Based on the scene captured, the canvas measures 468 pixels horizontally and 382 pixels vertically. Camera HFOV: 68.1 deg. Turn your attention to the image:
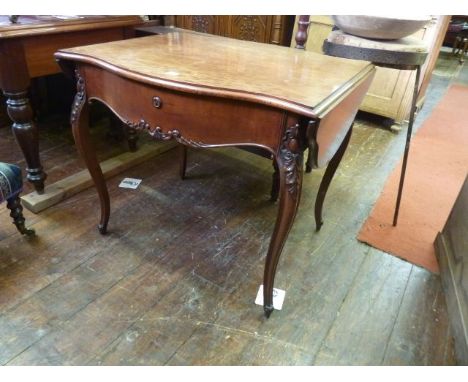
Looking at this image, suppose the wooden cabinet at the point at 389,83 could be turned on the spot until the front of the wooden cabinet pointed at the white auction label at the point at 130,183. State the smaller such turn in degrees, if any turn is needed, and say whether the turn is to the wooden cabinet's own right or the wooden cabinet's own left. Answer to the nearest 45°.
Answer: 0° — it already faces it

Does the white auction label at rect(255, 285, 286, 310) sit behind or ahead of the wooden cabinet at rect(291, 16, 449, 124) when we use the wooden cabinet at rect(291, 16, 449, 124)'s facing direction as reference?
ahead

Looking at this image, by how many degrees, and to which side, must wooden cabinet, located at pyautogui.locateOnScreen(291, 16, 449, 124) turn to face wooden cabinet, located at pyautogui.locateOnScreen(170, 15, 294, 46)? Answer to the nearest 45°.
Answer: approximately 45° to its right

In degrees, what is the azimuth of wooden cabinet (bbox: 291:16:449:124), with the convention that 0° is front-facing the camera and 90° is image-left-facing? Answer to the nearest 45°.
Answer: approximately 45°

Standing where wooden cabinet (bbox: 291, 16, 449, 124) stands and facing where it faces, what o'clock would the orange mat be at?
The orange mat is roughly at 10 o'clock from the wooden cabinet.

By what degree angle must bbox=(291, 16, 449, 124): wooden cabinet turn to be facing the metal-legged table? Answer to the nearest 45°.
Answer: approximately 45° to its left
